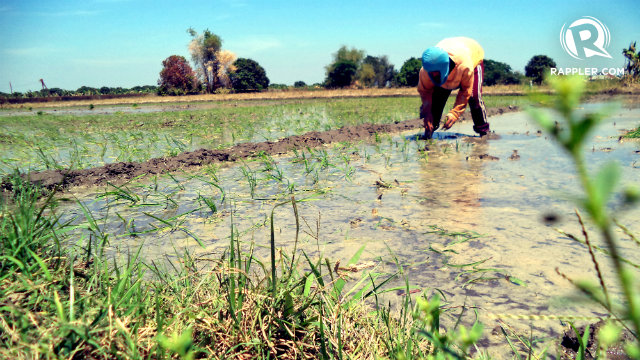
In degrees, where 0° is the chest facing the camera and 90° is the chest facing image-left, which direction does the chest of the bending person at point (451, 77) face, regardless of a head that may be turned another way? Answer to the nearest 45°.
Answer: approximately 45°

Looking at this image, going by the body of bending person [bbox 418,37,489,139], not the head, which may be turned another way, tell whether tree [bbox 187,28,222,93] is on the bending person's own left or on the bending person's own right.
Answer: on the bending person's own right

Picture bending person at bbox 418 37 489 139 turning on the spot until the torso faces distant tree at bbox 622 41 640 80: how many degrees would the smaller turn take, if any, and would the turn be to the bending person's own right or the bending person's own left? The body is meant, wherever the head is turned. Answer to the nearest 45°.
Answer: approximately 180°

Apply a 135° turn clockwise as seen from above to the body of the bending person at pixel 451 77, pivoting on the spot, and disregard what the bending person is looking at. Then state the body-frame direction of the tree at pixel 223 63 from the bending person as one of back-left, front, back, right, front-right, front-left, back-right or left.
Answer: front-left
